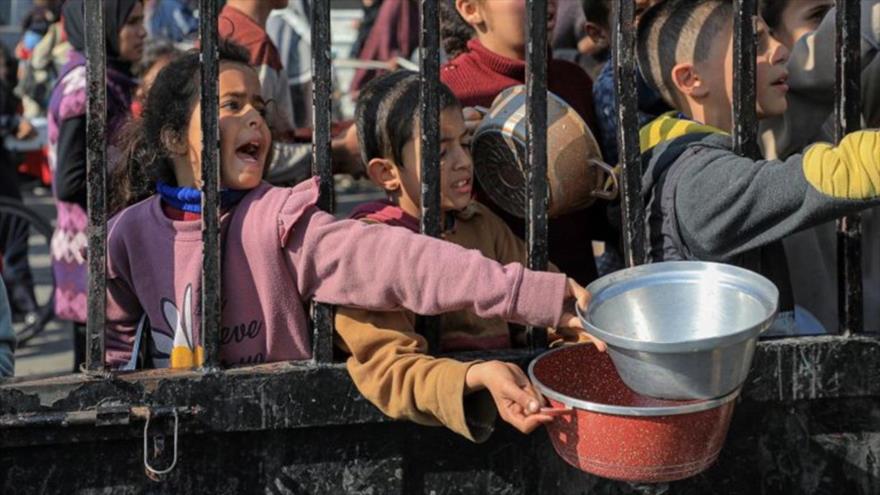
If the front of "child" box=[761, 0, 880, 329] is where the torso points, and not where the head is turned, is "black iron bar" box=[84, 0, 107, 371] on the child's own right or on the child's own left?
on the child's own right

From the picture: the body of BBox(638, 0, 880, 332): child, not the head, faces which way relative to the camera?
to the viewer's right

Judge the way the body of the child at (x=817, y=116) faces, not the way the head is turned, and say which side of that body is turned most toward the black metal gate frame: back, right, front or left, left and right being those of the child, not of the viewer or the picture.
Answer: right

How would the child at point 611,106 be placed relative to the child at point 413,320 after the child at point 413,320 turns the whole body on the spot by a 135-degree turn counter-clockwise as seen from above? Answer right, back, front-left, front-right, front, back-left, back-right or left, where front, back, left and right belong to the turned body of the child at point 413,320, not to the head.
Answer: front-right

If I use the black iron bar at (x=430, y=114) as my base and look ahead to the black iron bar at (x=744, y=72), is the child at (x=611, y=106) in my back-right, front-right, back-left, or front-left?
front-left

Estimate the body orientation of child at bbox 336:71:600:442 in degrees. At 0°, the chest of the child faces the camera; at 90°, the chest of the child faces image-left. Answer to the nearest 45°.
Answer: approximately 315°

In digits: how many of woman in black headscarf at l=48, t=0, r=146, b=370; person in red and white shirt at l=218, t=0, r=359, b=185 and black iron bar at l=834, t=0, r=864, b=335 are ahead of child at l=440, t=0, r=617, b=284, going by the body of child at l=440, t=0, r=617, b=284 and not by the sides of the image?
1

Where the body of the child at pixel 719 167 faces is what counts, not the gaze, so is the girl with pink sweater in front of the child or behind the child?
behind

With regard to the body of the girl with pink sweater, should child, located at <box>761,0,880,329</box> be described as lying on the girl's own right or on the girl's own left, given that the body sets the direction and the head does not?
on the girl's own left

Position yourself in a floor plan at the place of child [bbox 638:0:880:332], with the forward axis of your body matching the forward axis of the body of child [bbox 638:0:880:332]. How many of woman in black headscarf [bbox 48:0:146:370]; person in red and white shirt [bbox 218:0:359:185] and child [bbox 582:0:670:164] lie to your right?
0
